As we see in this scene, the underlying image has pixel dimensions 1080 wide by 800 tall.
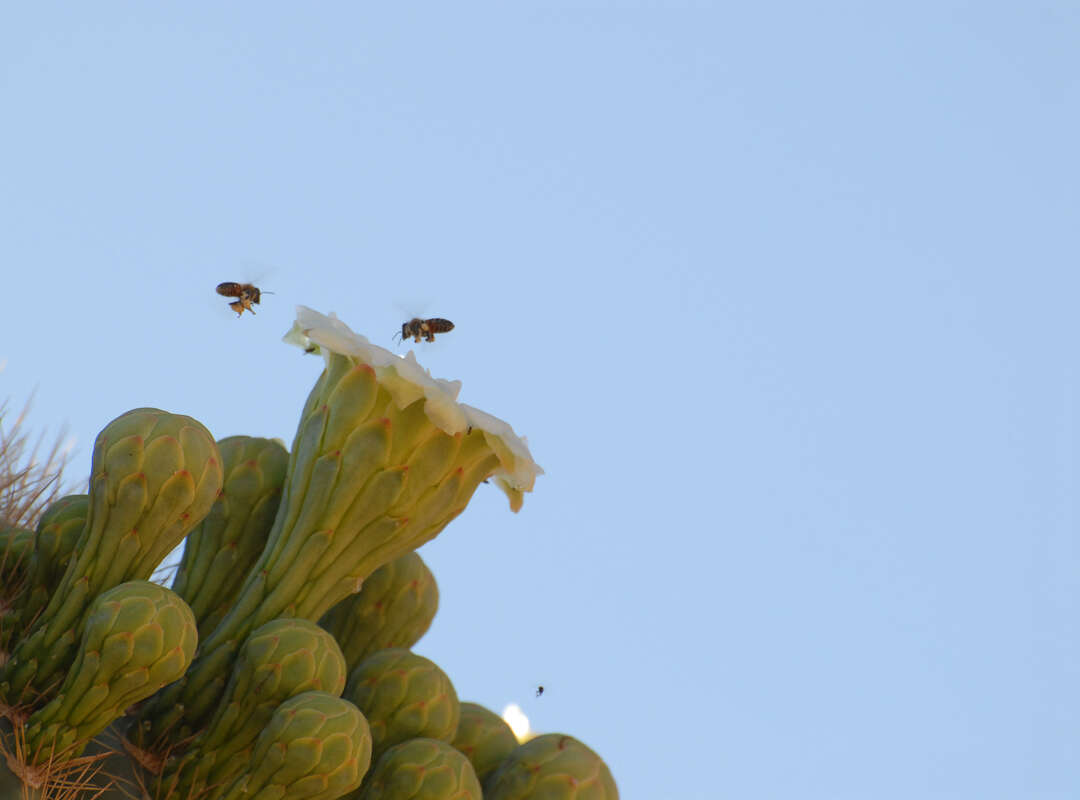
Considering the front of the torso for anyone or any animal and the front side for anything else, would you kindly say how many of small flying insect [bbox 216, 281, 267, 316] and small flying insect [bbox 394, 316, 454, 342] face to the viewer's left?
1

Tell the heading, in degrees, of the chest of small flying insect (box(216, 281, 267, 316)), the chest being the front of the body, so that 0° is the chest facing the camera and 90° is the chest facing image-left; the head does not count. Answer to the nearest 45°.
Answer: approximately 270°

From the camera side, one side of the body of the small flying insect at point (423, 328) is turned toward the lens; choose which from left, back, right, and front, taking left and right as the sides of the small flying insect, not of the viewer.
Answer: left

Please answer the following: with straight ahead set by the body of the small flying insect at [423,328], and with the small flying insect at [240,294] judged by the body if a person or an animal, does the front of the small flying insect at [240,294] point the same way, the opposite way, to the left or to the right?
the opposite way
